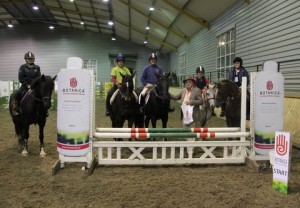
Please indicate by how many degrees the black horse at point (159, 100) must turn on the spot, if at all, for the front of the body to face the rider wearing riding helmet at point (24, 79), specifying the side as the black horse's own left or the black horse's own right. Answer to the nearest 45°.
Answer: approximately 135° to the black horse's own right

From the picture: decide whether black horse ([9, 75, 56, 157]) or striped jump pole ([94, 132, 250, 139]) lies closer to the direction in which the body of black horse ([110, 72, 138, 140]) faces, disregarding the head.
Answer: the striped jump pole

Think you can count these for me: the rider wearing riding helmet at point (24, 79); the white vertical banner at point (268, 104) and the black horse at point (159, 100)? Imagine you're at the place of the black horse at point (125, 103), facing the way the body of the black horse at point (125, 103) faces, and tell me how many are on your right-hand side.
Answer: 1

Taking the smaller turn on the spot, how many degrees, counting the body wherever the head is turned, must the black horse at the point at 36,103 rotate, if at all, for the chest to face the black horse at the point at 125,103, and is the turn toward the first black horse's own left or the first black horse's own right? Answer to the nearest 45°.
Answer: approximately 45° to the first black horse's own left

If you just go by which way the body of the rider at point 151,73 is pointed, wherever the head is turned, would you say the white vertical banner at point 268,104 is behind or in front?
in front

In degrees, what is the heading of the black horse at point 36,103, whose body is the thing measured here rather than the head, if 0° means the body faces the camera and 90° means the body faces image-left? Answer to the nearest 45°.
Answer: approximately 315°

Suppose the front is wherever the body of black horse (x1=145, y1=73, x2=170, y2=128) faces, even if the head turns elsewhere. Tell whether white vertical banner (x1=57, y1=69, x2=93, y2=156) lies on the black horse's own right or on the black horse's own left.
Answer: on the black horse's own right

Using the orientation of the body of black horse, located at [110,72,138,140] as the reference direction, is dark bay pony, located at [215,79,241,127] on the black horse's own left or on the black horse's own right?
on the black horse's own left

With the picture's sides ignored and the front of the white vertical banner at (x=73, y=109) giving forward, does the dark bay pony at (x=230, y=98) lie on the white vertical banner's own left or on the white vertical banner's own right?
on the white vertical banner's own left

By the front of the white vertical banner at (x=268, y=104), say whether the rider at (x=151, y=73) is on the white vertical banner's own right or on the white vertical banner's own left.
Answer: on the white vertical banner's own right
